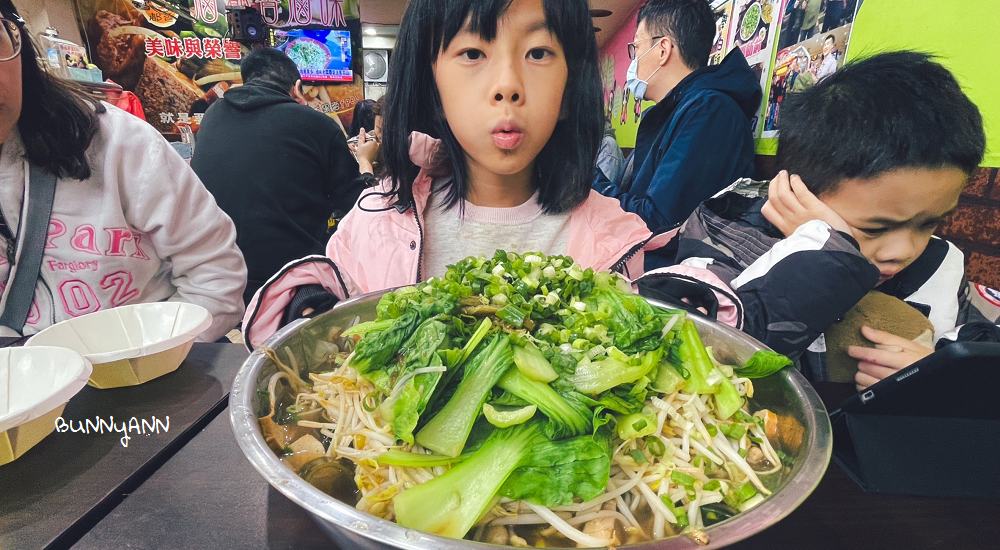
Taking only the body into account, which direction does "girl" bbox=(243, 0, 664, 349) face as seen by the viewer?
toward the camera

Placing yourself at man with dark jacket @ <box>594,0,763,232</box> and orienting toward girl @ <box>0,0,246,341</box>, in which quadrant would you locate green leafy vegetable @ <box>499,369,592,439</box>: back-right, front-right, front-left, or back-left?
front-left

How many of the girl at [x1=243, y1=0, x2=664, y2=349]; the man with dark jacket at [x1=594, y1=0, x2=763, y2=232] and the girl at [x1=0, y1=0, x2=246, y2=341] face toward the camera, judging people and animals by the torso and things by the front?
2

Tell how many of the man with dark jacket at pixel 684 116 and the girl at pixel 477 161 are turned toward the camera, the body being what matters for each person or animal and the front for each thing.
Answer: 1

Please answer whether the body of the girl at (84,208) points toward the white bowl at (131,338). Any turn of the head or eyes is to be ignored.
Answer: yes

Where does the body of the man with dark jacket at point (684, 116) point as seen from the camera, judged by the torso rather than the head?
to the viewer's left

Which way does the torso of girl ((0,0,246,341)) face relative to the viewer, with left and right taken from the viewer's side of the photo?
facing the viewer

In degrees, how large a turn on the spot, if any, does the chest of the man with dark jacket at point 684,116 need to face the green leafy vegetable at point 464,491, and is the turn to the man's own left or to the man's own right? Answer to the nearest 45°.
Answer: approximately 90° to the man's own left

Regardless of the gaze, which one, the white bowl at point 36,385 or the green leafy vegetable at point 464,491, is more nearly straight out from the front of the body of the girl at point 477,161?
the green leafy vegetable

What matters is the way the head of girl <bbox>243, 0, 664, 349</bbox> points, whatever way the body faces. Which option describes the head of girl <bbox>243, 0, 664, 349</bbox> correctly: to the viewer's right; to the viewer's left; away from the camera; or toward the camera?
toward the camera

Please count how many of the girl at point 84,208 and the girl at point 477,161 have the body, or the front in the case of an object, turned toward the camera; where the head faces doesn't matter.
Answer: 2
